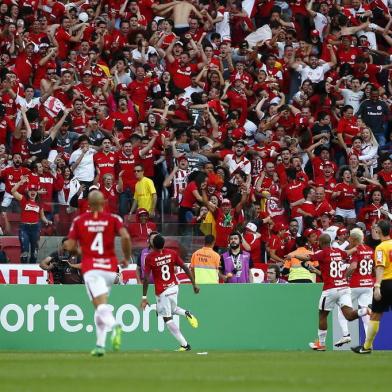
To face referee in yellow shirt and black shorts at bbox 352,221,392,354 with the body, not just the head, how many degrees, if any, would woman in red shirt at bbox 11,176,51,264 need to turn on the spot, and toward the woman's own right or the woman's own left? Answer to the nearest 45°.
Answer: approximately 45° to the woman's own left

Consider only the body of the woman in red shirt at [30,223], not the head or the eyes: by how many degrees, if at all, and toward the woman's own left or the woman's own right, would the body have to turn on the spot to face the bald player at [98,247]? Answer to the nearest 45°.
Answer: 0° — they already face them

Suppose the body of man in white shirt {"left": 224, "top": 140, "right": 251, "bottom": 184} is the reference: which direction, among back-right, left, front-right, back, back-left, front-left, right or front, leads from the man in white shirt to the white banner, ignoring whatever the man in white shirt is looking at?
front-right

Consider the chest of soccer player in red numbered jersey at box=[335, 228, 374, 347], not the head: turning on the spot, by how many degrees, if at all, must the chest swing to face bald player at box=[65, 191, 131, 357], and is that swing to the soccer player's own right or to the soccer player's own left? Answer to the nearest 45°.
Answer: approximately 90° to the soccer player's own left

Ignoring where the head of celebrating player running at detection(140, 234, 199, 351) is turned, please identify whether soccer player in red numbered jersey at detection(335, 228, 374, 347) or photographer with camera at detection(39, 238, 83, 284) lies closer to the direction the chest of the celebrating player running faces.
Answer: the photographer with camera

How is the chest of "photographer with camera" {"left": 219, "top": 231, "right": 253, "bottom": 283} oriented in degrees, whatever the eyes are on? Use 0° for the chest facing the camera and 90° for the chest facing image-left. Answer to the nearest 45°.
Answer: approximately 0°

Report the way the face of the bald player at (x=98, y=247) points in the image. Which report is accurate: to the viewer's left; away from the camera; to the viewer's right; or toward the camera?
away from the camera

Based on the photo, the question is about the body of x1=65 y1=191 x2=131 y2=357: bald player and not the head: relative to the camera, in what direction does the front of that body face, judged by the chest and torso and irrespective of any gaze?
away from the camera

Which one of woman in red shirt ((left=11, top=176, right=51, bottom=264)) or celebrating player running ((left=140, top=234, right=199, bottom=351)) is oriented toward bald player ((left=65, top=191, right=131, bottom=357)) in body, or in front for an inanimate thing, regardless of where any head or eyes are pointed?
the woman in red shirt
